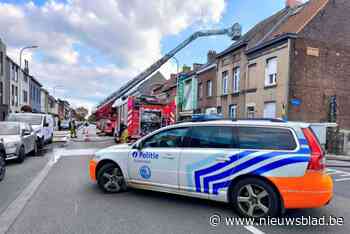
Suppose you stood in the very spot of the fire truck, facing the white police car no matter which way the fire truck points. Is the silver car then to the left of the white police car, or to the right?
right

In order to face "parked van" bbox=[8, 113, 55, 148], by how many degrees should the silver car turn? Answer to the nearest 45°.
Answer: approximately 135° to its right

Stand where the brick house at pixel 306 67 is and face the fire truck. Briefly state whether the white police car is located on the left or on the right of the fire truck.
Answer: left

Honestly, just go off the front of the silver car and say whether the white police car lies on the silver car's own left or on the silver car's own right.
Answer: on the silver car's own left

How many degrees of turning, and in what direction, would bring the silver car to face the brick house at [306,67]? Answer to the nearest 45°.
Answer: approximately 135° to its left

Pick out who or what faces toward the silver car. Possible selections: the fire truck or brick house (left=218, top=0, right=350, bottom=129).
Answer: the brick house

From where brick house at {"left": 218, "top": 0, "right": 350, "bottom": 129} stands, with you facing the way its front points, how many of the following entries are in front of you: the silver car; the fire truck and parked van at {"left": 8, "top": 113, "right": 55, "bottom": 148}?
3

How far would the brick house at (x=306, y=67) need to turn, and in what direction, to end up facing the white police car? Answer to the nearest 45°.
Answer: approximately 45° to its left
